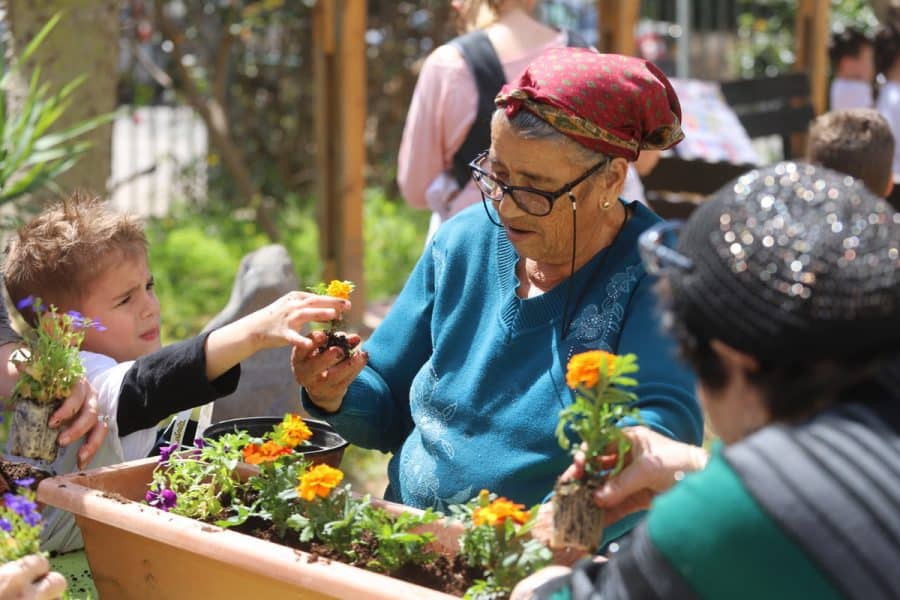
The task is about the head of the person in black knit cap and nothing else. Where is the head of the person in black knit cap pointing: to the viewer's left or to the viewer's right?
to the viewer's left

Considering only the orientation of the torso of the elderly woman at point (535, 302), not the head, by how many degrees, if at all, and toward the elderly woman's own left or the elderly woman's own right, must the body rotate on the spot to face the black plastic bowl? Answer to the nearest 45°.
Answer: approximately 45° to the elderly woman's own right

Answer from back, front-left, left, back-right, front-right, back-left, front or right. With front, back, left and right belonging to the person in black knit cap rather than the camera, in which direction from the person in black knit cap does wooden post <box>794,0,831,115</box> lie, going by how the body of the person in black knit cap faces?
front-right

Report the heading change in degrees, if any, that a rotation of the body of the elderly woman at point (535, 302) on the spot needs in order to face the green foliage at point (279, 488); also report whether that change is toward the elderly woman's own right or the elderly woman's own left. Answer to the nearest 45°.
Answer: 0° — they already face it

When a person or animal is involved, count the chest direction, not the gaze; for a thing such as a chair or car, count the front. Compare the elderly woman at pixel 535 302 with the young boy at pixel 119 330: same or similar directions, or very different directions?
very different directions

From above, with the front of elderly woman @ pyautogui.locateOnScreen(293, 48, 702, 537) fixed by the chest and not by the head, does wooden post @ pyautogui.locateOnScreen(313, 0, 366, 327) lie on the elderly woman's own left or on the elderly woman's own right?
on the elderly woman's own right

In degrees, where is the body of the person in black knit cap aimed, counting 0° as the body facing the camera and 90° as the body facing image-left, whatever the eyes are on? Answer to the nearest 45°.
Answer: approximately 135°

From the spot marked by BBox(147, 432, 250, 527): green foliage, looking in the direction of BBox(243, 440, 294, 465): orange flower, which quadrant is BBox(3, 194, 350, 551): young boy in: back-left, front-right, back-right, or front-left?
back-left

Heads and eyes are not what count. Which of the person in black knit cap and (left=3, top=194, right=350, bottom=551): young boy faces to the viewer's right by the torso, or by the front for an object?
the young boy

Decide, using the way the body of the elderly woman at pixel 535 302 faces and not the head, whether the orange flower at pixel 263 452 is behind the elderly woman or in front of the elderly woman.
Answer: in front

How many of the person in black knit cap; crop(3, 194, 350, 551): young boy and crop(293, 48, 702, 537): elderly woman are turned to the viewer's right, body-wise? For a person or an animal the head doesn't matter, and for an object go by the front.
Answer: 1

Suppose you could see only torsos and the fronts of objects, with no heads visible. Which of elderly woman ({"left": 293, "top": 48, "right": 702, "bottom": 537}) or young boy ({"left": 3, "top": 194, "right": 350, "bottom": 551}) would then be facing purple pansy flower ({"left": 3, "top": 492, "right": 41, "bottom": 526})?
the elderly woman

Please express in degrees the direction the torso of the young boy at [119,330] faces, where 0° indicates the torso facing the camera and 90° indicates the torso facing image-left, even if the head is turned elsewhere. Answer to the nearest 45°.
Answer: approximately 270°
